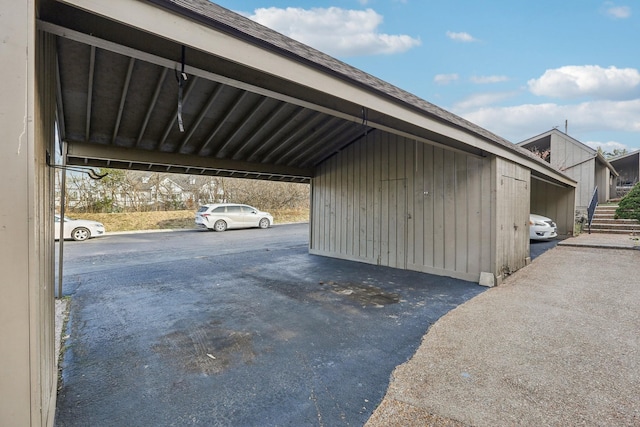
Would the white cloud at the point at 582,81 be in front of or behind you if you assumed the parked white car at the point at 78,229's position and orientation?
in front

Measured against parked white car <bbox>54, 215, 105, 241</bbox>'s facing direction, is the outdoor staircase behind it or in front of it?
in front

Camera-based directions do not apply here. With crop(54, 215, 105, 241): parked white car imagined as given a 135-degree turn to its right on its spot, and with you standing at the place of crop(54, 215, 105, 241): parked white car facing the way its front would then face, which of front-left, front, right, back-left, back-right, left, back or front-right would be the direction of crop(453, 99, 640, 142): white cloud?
back-left

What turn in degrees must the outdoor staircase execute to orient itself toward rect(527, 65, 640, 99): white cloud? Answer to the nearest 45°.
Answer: approximately 180°

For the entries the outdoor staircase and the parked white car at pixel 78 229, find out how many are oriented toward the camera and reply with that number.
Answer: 1

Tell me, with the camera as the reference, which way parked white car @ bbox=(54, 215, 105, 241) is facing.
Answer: facing to the right of the viewer

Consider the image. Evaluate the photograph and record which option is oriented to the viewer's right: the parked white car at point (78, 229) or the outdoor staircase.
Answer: the parked white car
